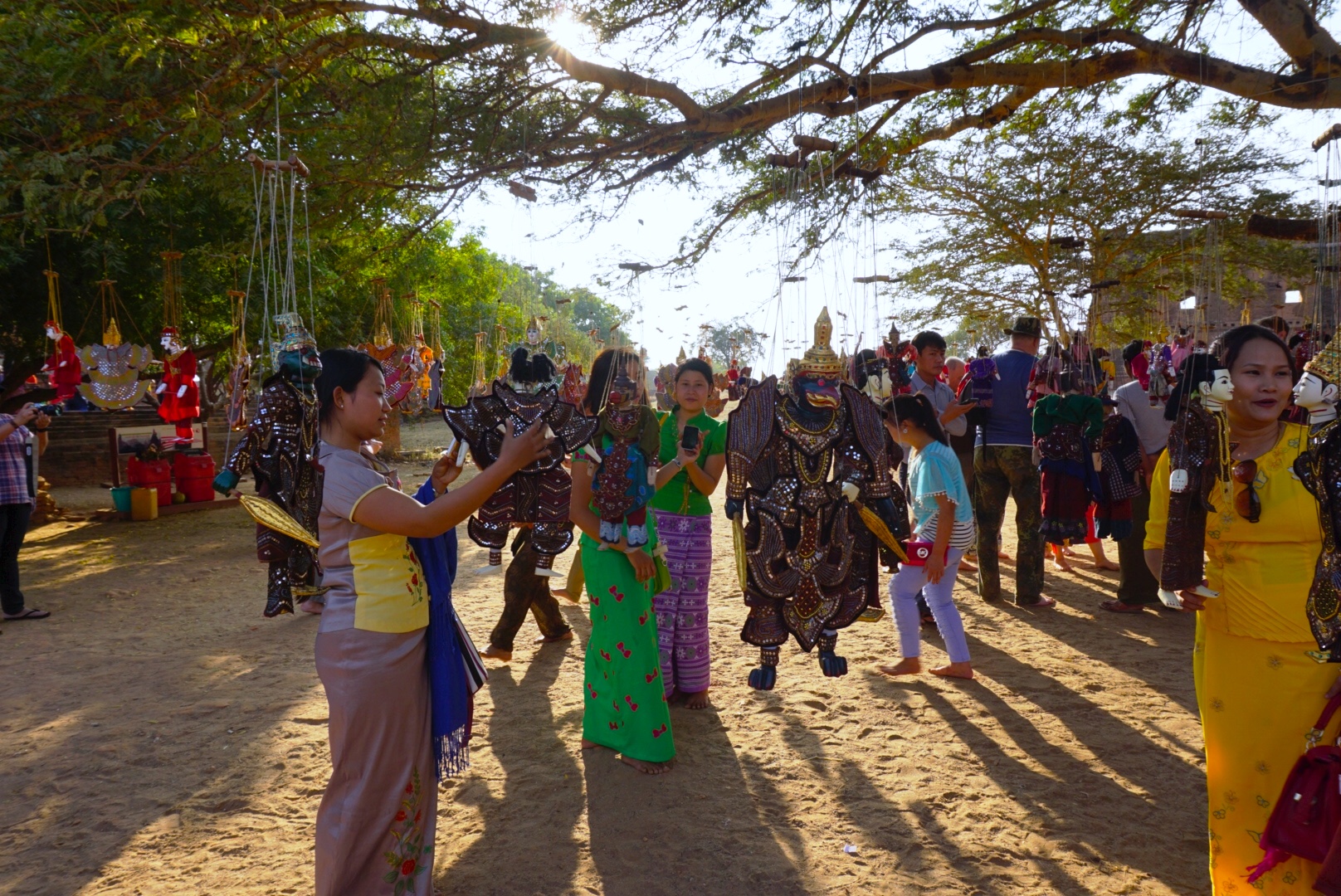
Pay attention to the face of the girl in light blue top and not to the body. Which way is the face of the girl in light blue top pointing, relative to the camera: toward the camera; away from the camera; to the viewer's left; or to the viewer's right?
to the viewer's left

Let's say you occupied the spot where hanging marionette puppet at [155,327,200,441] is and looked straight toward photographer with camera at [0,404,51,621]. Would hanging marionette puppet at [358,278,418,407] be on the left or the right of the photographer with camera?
left

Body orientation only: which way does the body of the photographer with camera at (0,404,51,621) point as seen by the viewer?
to the viewer's right

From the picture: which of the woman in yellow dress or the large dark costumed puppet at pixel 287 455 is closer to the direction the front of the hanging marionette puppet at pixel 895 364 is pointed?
the woman in yellow dress

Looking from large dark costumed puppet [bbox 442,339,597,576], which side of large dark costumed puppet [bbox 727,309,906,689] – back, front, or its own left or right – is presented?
right

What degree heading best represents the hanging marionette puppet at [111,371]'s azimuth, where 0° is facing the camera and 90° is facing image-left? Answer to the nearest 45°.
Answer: approximately 0°

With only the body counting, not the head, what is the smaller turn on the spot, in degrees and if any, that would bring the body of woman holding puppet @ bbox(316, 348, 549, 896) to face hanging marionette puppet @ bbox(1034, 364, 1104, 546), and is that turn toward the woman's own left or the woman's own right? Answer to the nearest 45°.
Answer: approximately 45° to the woman's own left

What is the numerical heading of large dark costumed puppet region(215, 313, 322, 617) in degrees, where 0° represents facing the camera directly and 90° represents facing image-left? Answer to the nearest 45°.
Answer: approximately 315°

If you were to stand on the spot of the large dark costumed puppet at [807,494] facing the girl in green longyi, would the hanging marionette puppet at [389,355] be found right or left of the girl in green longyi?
right

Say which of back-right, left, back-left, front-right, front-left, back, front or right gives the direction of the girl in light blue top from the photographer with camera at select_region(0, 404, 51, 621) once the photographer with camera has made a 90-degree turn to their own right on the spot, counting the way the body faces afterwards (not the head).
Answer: front-left
